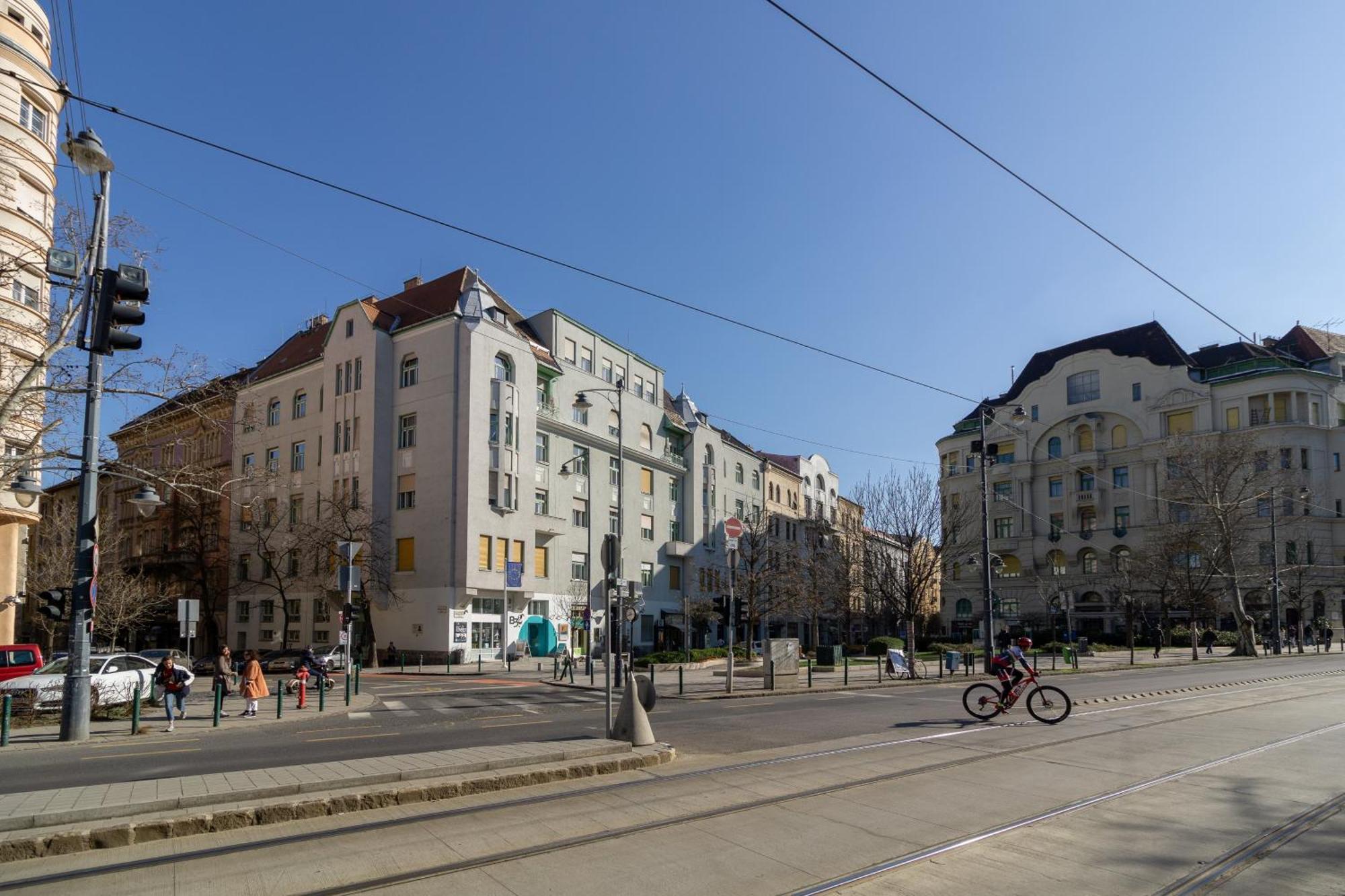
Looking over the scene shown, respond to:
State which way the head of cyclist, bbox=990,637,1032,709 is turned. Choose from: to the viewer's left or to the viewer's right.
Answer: to the viewer's right

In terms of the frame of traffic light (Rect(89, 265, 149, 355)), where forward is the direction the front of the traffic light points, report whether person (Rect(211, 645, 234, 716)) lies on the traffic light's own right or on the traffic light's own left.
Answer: on the traffic light's own left

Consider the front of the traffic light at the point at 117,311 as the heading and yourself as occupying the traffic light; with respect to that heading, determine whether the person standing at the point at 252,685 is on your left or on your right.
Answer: on your left

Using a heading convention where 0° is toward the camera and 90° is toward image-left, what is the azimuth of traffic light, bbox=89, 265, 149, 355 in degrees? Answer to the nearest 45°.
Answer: approximately 270°

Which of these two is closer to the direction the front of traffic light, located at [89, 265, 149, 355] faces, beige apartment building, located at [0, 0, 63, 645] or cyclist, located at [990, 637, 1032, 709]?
the cyclist
